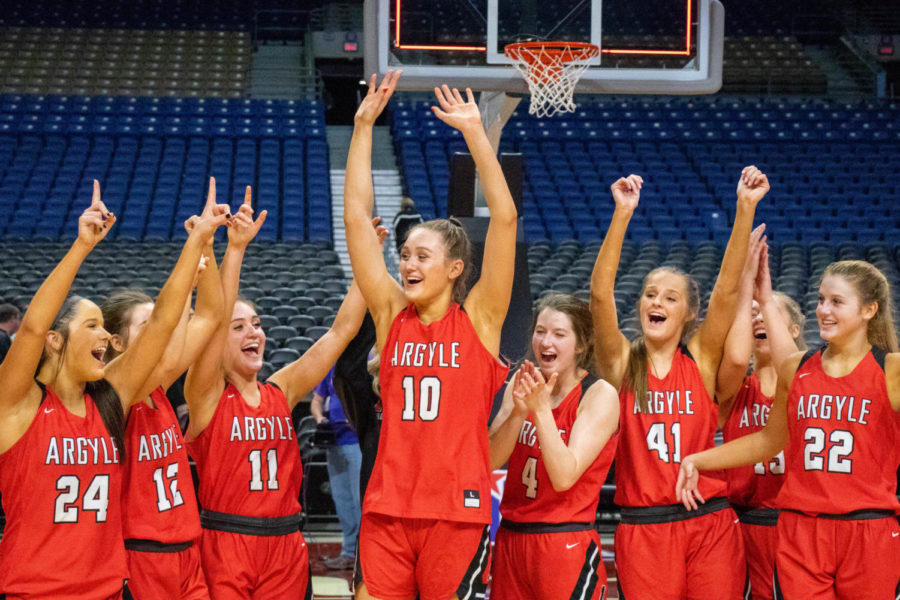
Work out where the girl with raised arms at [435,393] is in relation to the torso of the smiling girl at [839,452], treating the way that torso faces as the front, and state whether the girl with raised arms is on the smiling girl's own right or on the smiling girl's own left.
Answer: on the smiling girl's own right

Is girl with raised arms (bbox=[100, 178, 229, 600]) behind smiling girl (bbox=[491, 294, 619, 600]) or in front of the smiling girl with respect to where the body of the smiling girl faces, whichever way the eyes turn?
in front

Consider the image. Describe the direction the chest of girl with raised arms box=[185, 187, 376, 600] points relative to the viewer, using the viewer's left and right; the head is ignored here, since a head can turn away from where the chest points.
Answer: facing the viewer and to the right of the viewer

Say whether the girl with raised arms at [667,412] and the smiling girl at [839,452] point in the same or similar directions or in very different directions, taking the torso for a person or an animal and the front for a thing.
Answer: same or similar directions

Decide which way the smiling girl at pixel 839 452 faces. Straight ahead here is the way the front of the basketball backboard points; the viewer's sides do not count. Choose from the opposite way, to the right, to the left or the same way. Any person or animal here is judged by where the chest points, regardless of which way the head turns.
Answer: the same way

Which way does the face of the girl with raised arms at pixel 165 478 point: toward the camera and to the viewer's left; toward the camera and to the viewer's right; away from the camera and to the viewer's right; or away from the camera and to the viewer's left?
toward the camera and to the viewer's right

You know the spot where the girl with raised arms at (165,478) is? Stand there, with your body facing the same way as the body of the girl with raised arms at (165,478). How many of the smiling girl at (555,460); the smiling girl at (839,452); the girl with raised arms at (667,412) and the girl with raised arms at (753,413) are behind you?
0

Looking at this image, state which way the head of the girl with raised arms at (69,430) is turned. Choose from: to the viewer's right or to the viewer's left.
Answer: to the viewer's right

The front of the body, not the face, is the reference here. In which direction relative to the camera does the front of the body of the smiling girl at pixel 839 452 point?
toward the camera

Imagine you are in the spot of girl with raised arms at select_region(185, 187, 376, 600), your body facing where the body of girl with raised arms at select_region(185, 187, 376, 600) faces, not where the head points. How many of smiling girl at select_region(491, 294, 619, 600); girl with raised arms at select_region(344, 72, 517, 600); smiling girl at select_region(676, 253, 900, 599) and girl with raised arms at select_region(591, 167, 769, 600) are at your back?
0

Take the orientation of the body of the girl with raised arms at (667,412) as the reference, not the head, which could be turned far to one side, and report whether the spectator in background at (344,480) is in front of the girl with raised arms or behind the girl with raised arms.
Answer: behind

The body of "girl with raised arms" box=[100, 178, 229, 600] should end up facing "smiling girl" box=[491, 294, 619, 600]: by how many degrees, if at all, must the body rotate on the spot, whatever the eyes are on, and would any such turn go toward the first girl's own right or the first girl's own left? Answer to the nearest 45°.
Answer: approximately 45° to the first girl's own left

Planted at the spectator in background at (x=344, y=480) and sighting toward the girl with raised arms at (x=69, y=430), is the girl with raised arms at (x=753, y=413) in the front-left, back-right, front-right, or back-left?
front-left
